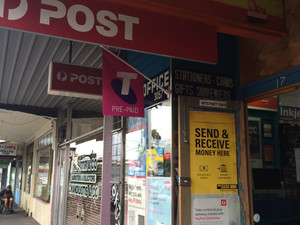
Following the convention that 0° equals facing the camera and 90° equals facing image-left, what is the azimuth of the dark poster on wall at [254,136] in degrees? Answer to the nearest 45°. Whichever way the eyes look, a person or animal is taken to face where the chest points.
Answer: approximately 0°

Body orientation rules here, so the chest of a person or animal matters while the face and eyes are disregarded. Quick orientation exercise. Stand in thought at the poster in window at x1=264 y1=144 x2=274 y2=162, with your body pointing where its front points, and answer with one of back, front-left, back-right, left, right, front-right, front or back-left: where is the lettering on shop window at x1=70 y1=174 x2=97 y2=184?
right

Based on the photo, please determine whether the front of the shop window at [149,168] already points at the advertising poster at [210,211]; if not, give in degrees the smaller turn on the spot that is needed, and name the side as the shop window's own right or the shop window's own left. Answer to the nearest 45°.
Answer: approximately 90° to the shop window's own left

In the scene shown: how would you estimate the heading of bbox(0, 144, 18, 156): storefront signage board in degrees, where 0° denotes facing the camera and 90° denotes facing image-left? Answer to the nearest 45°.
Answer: approximately 0°

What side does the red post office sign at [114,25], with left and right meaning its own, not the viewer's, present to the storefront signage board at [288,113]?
left

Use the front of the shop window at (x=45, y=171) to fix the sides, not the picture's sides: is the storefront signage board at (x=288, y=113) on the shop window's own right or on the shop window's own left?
on the shop window's own left

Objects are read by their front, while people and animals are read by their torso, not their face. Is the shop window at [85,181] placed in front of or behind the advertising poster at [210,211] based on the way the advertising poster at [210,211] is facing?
behind
